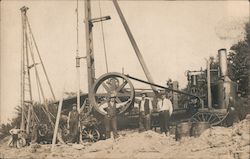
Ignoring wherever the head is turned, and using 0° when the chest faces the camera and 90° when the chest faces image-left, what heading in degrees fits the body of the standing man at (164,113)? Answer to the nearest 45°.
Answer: approximately 45°

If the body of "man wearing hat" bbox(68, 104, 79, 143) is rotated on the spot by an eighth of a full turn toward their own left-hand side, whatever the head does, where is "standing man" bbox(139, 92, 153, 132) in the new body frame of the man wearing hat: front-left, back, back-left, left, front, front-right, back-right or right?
front-left

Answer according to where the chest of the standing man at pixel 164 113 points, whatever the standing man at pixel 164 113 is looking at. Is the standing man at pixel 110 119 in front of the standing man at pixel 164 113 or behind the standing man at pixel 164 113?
in front

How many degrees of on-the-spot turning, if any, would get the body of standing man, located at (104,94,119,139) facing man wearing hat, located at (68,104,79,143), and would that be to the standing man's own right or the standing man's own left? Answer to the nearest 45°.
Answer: approximately 90° to the standing man's own right

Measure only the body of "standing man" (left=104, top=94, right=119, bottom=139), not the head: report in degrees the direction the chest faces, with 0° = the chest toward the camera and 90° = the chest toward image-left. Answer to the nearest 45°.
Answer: approximately 0°

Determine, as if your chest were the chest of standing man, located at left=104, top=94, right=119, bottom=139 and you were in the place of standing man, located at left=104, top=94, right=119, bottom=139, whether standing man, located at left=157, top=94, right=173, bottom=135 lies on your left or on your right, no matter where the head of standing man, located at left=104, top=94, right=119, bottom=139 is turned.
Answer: on your left

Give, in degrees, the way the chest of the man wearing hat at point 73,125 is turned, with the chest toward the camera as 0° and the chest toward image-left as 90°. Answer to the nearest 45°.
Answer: approximately 0°

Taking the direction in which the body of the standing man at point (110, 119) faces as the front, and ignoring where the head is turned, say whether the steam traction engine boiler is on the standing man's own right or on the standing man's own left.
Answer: on the standing man's own left

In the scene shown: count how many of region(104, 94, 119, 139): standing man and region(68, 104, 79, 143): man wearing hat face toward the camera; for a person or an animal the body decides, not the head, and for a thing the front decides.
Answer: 2
